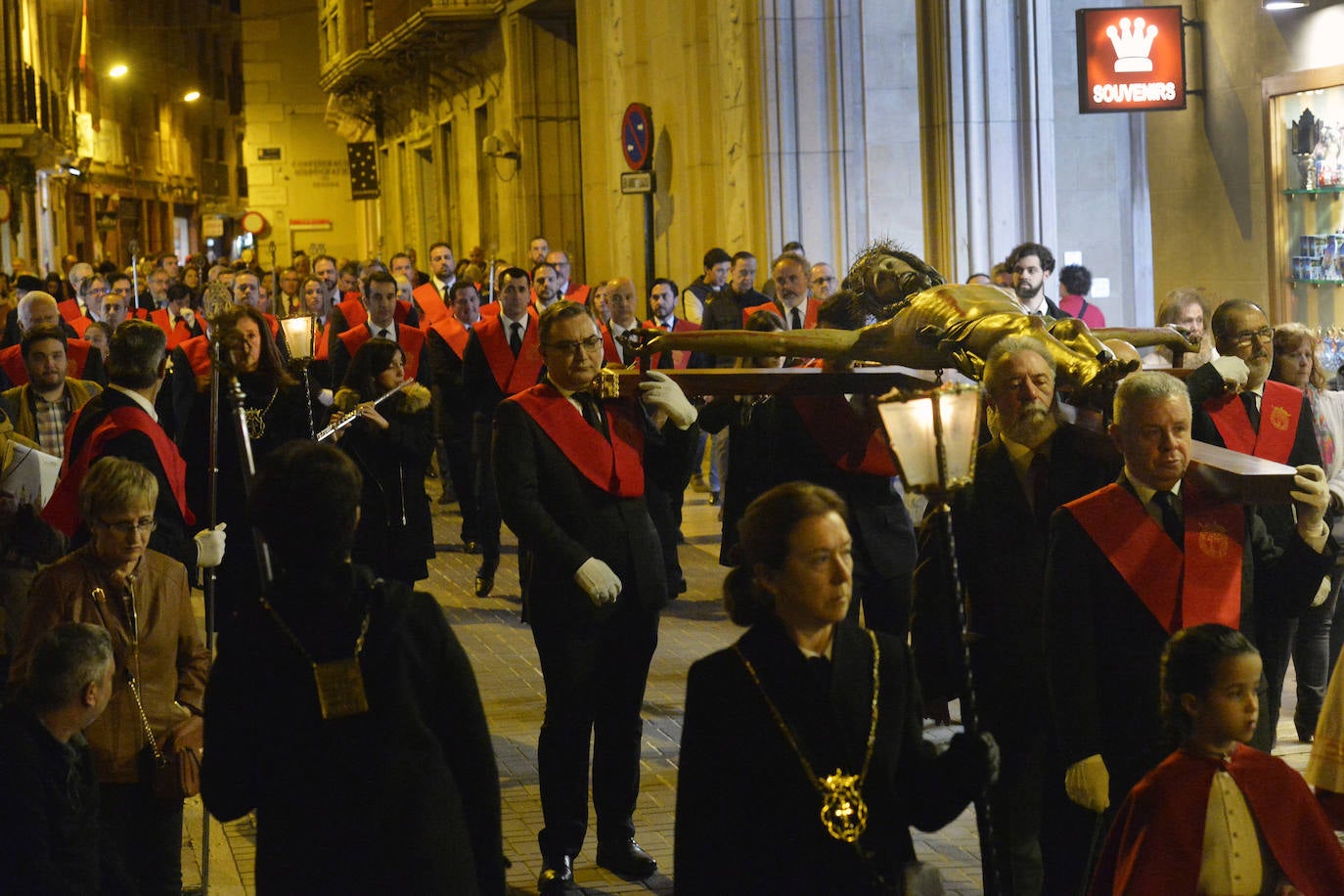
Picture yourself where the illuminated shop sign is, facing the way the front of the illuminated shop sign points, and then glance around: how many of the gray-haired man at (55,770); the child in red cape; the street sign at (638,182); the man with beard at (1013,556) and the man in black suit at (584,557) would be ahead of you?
4

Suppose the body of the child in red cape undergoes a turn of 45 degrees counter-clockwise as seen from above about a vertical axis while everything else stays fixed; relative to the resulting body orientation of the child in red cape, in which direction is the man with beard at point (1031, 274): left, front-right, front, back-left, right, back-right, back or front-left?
left

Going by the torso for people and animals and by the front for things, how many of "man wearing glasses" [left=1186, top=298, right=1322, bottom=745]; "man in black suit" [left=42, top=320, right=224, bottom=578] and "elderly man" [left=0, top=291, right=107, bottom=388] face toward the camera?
2

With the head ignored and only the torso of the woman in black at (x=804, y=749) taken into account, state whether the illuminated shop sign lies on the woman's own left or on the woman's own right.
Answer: on the woman's own left

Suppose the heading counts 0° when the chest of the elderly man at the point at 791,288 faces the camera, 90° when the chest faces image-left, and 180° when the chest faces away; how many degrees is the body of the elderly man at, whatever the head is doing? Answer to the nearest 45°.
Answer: approximately 0°

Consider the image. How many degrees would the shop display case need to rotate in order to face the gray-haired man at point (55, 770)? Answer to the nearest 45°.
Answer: approximately 45° to its left

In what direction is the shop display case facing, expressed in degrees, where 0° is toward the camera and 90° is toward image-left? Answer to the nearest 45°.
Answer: approximately 45°

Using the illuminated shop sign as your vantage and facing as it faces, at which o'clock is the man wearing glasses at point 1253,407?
The man wearing glasses is roughly at 12 o'clock from the illuminated shop sign.

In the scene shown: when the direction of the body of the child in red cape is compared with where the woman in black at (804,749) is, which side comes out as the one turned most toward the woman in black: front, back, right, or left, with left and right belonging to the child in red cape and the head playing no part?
right

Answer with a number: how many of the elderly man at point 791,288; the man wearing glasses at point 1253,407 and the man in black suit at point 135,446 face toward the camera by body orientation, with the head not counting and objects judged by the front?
2
